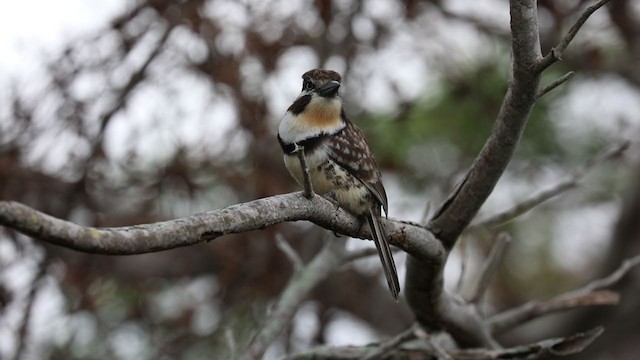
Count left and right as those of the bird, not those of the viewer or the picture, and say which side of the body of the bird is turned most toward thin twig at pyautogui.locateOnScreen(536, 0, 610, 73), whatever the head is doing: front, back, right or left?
left

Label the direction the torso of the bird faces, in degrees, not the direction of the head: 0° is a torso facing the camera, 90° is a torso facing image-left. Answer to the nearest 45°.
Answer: approximately 45°

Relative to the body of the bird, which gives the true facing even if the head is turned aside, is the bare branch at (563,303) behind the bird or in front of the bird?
behind

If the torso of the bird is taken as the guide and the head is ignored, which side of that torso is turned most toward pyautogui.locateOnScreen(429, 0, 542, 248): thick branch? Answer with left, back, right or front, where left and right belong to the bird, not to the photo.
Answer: left
